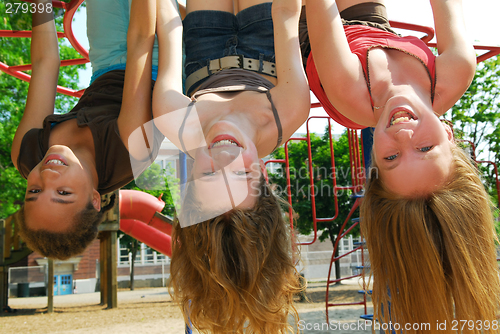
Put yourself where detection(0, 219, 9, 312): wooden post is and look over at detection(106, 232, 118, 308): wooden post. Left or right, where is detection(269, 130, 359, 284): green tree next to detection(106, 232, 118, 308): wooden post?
left

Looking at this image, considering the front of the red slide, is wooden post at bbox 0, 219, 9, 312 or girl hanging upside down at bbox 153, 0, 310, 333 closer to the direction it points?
the girl hanging upside down

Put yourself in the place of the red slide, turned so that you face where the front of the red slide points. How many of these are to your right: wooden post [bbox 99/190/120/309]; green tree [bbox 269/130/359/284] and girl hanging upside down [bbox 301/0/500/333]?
1

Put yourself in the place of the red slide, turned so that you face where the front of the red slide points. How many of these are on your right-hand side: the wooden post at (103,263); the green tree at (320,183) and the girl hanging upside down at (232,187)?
1
